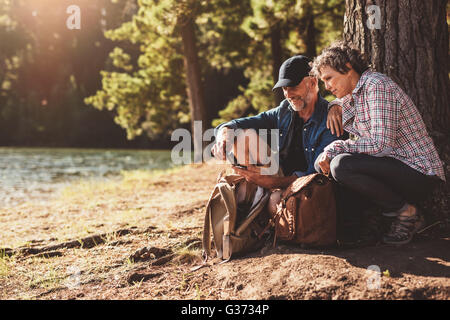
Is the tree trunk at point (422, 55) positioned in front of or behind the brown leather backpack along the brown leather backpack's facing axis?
behind

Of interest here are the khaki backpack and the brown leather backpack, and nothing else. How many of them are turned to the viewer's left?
1
